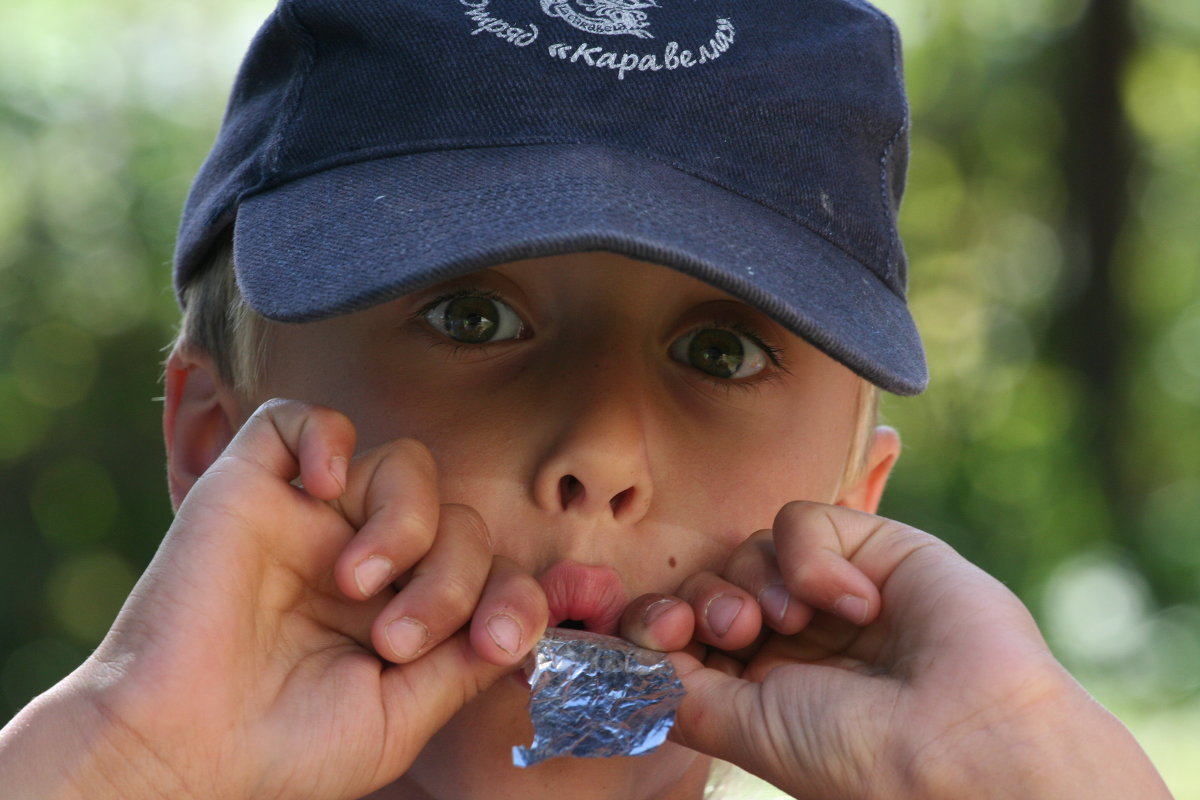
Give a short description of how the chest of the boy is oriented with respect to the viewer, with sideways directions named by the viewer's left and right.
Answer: facing the viewer

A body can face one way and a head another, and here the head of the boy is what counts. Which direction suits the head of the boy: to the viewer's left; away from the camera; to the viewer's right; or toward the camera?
toward the camera
